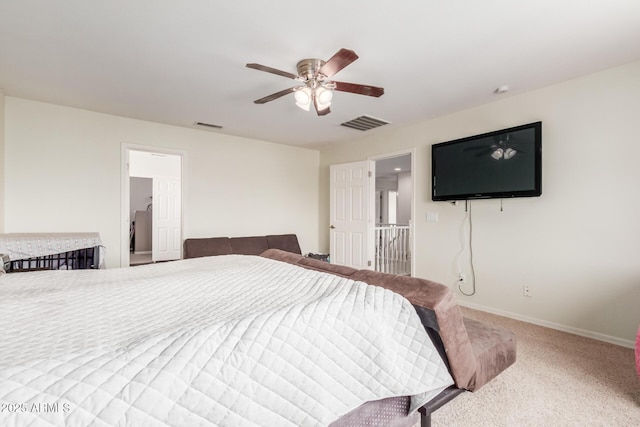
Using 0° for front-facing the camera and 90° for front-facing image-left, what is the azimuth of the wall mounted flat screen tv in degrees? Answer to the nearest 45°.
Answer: approximately 45°

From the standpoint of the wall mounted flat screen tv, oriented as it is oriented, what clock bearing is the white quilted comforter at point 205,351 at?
The white quilted comforter is roughly at 11 o'clock from the wall mounted flat screen tv.

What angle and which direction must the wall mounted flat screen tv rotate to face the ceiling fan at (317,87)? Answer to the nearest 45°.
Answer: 0° — it already faces it

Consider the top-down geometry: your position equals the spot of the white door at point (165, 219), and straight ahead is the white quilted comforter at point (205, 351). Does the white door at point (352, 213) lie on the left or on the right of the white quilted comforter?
left

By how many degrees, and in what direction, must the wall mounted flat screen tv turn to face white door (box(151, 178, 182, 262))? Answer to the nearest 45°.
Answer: approximately 45° to its right

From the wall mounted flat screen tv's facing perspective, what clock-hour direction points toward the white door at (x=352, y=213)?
The white door is roughly at 2 o'clock from the wall mounted flat screen tv.

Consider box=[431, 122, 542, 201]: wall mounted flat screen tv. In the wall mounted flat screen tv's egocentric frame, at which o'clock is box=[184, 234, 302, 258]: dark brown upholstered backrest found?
The dark brown upholstered backrest is roughly at 1 o'clock from the wall mounted flat screen tv.

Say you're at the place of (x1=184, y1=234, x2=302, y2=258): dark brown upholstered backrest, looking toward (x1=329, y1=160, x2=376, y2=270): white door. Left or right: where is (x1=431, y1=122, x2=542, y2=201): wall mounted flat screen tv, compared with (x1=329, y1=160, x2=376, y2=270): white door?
right
